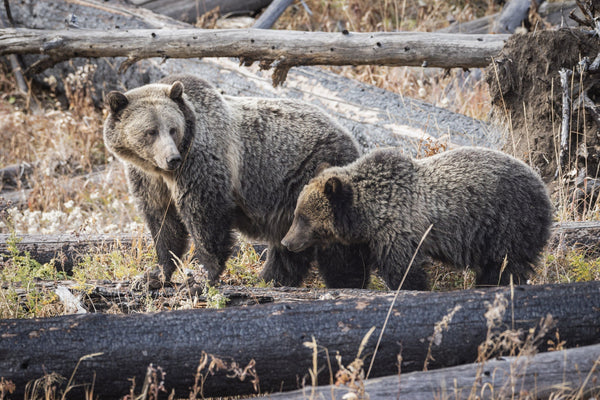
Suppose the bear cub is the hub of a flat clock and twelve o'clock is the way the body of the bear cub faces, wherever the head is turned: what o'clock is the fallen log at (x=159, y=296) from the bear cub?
The fallen log is roughly at 11 o'clock from the bear cub.

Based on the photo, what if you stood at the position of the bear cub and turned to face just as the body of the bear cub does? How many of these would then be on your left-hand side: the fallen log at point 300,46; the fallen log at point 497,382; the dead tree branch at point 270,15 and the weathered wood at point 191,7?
1

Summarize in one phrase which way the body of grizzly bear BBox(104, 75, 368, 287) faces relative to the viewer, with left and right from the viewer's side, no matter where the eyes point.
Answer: facing the viewer and to the left of the viewer

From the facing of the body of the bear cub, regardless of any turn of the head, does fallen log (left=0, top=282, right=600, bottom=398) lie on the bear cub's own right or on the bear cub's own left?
on the bear cub's own left

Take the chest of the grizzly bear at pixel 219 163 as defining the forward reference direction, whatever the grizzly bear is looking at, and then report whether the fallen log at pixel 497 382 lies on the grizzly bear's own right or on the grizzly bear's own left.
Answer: on the grizzly bear's own left

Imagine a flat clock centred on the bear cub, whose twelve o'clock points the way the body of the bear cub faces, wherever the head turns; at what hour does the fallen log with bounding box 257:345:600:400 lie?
The fallen log is roughly at 9 o'clock from the bear cub.

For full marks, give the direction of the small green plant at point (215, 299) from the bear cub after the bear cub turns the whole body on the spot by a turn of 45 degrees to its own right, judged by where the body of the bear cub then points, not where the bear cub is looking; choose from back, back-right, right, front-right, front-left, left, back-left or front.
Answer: left

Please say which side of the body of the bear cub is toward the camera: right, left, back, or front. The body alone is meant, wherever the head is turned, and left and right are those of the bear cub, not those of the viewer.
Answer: left

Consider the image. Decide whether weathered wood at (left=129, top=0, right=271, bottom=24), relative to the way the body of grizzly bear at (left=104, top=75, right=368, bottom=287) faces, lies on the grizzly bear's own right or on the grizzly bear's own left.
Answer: on the grizzly bear's own right

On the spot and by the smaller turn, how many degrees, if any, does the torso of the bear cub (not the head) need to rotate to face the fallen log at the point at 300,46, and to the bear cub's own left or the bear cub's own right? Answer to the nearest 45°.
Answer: approximately 45° to the bear cub's own right

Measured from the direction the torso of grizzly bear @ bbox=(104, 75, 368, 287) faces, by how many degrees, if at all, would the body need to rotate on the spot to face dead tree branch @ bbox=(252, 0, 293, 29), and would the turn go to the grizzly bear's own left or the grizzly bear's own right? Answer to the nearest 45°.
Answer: approximately 135° to the grizzly bear's own right

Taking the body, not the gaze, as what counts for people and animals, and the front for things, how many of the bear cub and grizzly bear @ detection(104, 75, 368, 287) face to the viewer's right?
0

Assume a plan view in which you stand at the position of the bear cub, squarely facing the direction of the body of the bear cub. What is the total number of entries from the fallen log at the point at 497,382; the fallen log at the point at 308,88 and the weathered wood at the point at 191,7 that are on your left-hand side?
1
